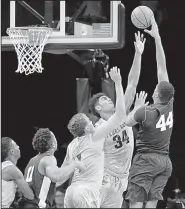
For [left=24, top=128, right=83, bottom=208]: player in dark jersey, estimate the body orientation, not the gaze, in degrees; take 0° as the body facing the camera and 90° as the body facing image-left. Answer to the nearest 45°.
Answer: approximately 225°

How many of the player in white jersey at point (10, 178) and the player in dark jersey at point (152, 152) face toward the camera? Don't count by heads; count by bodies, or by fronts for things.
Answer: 0

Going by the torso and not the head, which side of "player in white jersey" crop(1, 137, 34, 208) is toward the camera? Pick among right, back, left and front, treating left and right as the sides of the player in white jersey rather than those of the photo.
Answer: right

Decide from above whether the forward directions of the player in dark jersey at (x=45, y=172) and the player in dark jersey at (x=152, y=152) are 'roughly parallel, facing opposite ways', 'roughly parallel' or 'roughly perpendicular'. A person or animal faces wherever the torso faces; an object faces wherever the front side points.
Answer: roughly perpendicular

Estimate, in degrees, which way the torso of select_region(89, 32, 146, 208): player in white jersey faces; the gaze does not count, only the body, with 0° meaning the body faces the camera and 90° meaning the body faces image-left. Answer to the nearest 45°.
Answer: approximately 315°

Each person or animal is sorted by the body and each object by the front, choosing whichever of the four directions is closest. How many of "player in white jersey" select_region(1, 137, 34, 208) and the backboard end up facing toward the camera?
1

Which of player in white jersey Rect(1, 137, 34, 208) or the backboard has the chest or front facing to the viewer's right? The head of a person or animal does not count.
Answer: the player in white jersey

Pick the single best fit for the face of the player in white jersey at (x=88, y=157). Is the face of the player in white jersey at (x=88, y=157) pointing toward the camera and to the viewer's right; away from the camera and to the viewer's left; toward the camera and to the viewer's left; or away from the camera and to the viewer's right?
away from the camera and to the viewer's right

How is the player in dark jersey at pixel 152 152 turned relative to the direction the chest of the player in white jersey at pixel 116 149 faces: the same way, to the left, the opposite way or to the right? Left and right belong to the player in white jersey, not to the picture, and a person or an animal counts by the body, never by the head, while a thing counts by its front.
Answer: the opposite way

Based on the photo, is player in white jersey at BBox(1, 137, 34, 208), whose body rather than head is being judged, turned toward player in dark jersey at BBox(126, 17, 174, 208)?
yes

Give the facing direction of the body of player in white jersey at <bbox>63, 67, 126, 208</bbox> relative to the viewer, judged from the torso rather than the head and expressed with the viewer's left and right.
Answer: facing away from the viewer and to the right of the viewer

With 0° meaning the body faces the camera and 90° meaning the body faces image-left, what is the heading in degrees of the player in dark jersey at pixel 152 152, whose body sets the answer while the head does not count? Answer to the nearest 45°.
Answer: approximately 135°

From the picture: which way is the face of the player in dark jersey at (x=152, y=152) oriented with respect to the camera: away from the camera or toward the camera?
away from the camera
